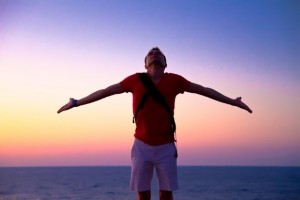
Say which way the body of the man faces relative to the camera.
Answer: toward the camera
